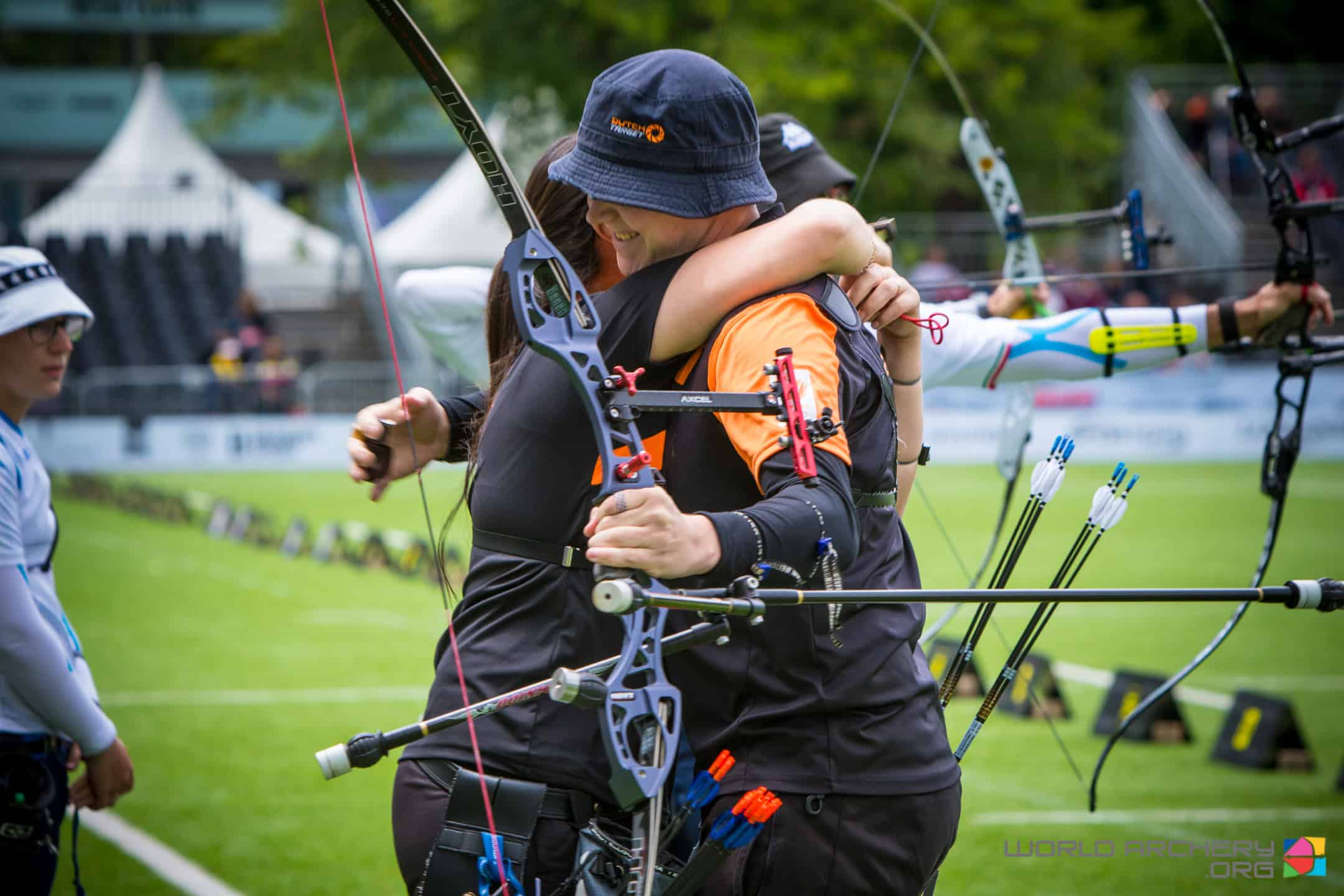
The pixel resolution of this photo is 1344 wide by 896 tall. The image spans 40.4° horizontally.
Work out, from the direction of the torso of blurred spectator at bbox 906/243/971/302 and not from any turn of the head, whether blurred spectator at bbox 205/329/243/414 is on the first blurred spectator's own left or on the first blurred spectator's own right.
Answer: on the first blurred spectator's own right

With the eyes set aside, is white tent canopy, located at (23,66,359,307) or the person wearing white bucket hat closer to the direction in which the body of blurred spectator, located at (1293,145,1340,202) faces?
the person wearing white bucket hat

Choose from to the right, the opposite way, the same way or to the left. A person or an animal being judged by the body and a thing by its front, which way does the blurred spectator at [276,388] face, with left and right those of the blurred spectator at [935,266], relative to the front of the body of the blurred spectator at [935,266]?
the same way

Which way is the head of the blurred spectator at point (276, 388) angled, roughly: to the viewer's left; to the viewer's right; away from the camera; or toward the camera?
toward the camera

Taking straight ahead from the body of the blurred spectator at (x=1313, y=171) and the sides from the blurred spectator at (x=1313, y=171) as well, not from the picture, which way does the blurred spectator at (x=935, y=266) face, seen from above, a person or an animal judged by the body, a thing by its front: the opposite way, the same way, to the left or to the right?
the same way

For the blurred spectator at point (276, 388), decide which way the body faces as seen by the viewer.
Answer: toward the camera

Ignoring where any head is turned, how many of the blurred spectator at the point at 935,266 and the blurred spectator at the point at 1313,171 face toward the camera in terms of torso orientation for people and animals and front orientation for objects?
2

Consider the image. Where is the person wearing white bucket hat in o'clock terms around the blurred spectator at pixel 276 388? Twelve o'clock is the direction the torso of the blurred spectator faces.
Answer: The person wearing white bucket hat is roughly at 12 o'clock from the blurred spectator.

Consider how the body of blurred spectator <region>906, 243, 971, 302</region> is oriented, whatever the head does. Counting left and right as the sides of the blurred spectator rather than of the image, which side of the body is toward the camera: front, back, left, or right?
front

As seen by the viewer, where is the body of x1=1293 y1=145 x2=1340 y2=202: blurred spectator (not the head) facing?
toward the camera

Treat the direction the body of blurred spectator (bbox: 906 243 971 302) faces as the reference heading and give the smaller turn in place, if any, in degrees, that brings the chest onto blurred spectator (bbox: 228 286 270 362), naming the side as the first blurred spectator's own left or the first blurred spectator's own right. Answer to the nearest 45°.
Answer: approximately 90° to the first blurred spectator's own right

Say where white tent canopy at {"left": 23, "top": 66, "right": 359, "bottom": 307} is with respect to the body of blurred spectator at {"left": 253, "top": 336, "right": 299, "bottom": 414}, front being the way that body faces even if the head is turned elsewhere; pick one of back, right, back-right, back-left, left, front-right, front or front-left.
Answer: back

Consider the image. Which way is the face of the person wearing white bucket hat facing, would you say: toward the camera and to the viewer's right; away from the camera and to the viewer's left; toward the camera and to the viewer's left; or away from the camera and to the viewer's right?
toward the camera and to the viewer's right

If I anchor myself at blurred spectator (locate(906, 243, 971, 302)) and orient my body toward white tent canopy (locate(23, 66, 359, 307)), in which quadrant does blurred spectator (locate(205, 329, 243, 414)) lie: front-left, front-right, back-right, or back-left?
front-left
